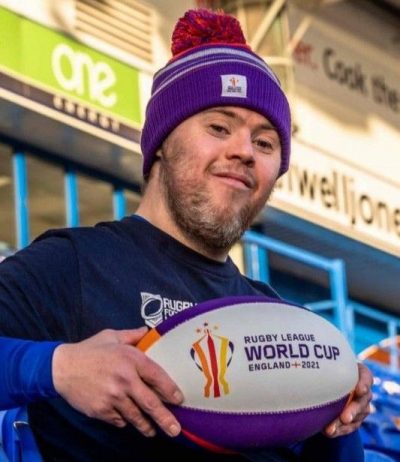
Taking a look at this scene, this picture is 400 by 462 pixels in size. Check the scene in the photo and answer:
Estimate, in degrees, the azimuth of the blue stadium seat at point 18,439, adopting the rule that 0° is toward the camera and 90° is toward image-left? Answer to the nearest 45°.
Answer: approximately 315°

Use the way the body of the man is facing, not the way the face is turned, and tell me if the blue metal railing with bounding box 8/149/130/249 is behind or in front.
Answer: behind

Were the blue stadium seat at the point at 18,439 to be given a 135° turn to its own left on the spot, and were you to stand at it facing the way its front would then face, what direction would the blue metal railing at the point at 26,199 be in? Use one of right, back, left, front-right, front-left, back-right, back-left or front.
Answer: front

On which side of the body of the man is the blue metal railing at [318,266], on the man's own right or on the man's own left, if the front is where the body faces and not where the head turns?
on the man's own left

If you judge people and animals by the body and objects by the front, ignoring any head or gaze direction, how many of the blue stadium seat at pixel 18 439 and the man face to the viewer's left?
0

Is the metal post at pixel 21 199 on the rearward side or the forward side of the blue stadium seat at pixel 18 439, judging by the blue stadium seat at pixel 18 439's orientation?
on the rearward side

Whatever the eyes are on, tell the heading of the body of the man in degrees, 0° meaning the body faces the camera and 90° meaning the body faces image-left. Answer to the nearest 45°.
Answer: approximately 315°
